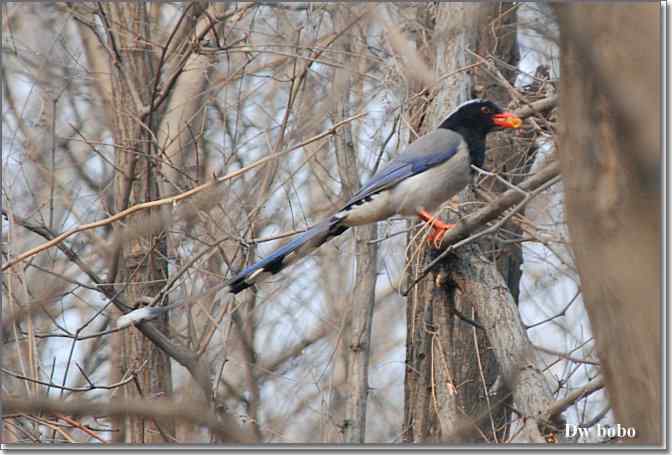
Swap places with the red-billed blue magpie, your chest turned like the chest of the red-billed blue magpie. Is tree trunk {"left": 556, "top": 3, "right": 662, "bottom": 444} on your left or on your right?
on your right

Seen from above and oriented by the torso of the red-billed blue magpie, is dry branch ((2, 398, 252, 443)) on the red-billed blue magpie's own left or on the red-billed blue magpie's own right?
on the red-billed blue magpie's own right

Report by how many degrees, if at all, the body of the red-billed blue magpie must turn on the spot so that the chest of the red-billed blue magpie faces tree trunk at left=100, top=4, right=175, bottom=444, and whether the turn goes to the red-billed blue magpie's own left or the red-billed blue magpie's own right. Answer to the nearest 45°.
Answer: approximately 180°

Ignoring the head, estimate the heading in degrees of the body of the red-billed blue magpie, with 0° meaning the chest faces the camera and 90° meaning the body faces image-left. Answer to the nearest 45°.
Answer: approximately 270°
